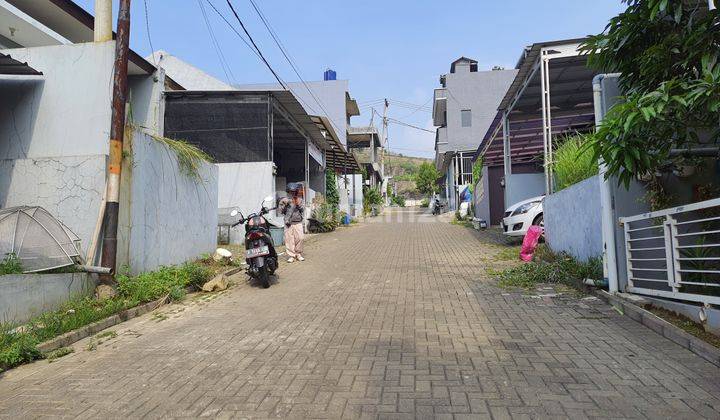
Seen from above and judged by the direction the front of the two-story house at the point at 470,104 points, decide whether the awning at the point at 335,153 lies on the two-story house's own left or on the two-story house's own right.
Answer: on the two-story house's own left

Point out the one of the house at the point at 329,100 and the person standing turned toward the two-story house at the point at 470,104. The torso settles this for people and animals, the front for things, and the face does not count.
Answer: the house

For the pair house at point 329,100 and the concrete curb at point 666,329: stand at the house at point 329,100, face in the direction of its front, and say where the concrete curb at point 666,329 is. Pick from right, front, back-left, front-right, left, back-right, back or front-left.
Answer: right

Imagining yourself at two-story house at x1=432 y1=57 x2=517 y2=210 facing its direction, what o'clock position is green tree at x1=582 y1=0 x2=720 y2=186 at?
The green tree is roughly at 9 o'clock from the two-story house.

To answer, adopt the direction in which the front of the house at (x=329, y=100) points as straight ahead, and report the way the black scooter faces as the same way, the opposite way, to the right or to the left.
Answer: to the left

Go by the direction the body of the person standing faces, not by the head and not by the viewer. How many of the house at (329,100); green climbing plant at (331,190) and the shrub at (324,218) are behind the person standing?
3

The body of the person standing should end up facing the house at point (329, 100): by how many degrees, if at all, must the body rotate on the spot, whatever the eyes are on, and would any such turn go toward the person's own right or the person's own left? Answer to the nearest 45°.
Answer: approximately 180°

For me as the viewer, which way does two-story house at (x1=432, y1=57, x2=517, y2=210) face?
facing to the left of the viewer

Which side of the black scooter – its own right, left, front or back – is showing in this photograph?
back

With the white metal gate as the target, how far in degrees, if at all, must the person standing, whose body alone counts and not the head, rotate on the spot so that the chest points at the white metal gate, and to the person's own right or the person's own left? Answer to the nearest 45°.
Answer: approximately 45° to the person's own left

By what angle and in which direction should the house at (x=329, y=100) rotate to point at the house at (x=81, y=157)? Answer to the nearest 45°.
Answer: approximately 90° to its right

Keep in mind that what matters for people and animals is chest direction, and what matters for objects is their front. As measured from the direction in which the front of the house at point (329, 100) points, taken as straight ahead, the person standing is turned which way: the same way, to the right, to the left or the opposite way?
to the right

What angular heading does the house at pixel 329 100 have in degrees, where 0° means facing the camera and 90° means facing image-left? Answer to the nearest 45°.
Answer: approximately 270°
